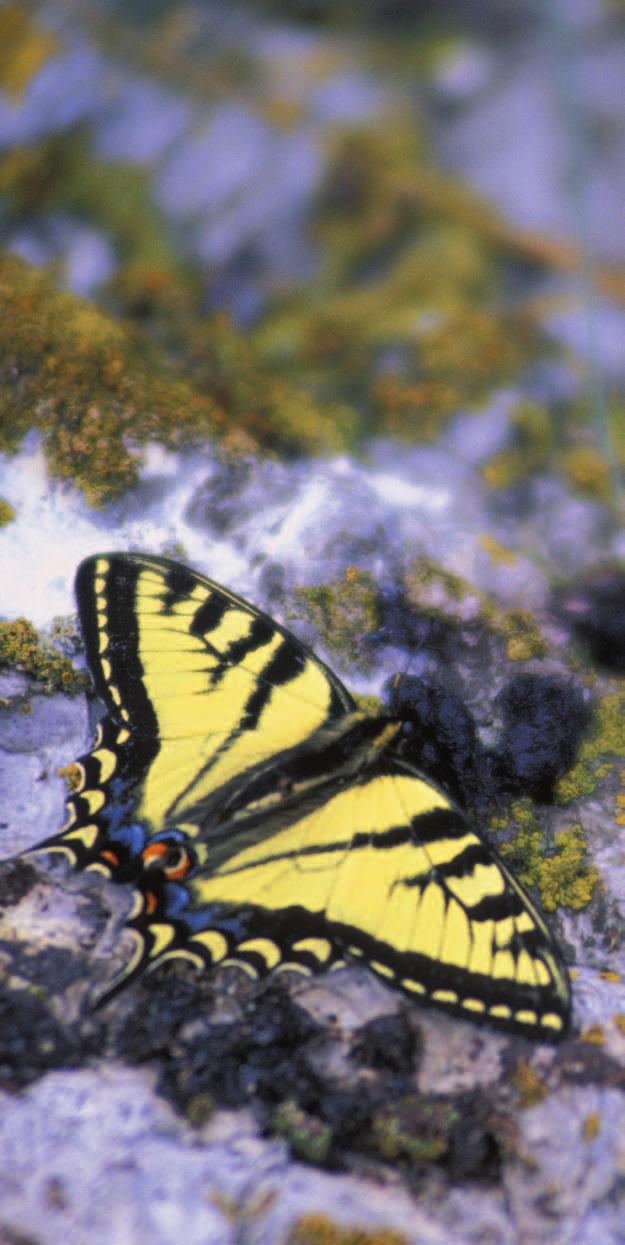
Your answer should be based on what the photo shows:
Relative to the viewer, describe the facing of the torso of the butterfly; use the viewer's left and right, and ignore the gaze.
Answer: facing away from the viewer and to the right of the viewer
